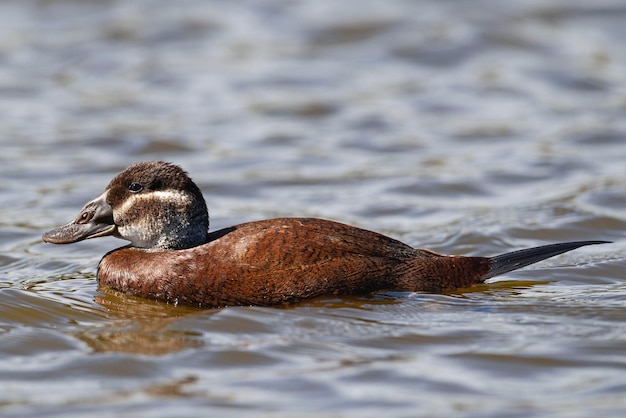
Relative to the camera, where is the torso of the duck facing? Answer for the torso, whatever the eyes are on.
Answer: to the viewer's left
